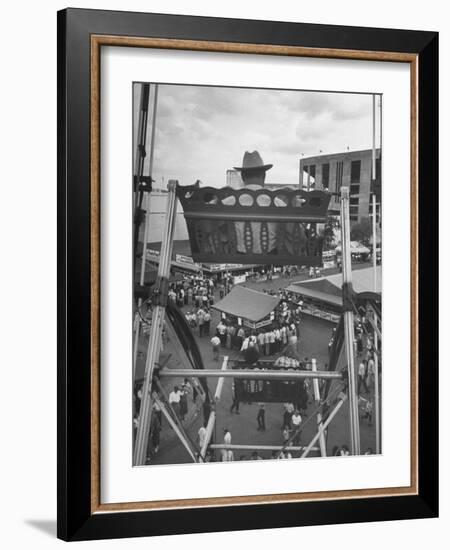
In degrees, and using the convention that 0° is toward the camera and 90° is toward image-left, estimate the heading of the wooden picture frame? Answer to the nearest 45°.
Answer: approximately 315°
